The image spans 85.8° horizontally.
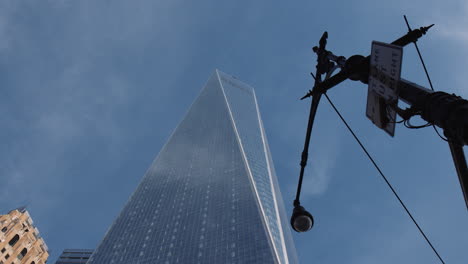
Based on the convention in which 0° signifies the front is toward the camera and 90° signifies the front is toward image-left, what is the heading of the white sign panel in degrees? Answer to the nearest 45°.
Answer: approximately 45°
